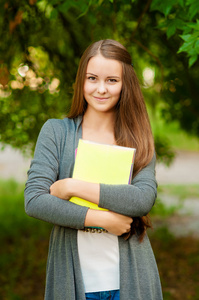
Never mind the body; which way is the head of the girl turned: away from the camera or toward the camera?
toward the camera

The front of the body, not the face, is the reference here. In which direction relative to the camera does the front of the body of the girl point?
toward the camera
